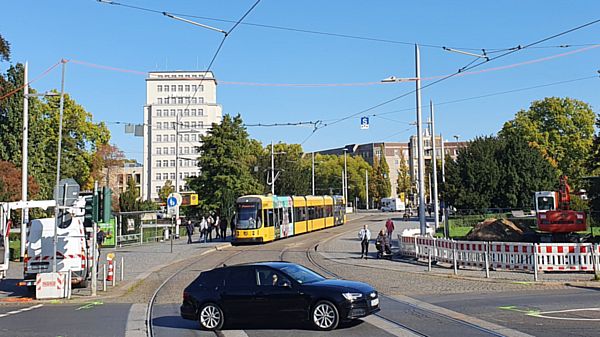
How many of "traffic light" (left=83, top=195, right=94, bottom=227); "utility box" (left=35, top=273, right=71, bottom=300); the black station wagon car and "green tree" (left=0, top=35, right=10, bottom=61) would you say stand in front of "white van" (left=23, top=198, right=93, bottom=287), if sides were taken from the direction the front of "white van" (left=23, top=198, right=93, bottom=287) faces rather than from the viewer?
1

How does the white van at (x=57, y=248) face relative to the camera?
away from the camera

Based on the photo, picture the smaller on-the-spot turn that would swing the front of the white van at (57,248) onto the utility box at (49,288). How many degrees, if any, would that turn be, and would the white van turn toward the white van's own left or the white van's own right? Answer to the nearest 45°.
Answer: approximately 180°

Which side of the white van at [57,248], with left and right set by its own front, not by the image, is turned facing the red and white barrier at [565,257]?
right
